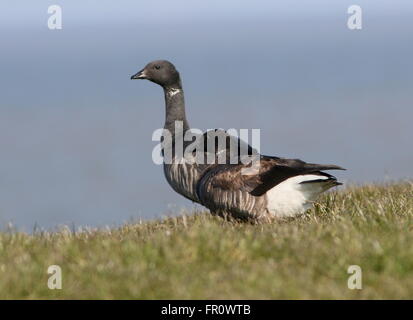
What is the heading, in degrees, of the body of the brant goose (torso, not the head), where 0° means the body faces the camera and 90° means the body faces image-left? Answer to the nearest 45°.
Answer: approximately 90°
